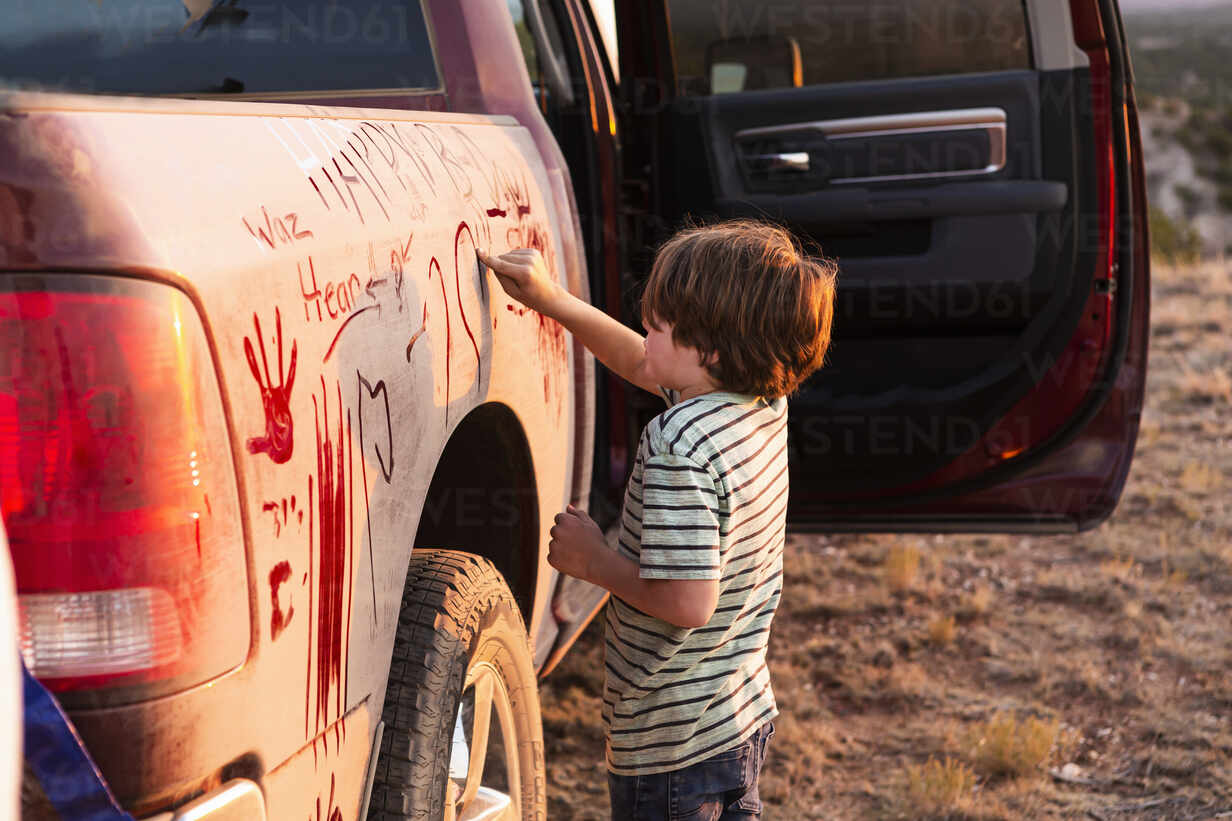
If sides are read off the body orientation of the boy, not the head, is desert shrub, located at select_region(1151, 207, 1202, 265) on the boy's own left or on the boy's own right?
on the boy's own right

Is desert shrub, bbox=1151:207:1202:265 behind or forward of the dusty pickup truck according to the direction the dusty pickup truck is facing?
forward

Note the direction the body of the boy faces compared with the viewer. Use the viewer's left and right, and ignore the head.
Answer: facing away from the viewer and to the left of the viewer

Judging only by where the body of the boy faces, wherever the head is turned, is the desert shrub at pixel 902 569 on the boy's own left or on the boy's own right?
on the boy's own right

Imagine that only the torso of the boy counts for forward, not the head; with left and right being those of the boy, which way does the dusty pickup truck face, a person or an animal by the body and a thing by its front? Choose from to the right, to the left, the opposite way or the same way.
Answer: to the right

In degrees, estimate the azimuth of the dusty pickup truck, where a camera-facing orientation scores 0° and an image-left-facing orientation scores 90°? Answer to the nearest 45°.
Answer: approximately 225°

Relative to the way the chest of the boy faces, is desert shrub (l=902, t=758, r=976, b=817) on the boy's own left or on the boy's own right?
on the boy's own right

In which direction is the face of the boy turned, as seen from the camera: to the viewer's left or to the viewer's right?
to the viewer's left
